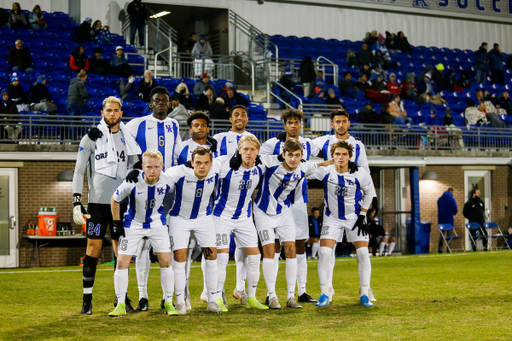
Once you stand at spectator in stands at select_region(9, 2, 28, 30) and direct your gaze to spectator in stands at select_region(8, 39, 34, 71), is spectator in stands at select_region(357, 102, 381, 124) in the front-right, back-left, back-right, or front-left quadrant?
front-left

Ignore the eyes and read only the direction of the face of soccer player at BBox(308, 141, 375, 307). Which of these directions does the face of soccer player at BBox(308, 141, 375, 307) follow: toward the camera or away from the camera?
toward the camera

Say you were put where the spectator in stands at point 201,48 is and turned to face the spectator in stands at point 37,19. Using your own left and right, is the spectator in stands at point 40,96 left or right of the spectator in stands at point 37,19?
left

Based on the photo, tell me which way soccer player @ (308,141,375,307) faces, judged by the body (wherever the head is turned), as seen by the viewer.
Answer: toward the camera

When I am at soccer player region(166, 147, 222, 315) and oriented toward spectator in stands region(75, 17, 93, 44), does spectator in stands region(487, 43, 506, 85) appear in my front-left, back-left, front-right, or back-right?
front-right

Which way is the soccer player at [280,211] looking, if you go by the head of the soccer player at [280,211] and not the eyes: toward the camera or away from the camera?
toward the camera

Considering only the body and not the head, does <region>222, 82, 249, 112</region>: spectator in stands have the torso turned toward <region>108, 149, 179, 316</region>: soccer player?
yes

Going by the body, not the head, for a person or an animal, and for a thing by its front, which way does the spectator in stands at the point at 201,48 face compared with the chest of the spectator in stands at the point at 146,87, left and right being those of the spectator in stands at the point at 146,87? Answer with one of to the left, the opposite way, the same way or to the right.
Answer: the same way

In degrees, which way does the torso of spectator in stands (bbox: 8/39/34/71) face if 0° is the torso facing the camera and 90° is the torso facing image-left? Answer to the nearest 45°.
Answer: approximately 0°

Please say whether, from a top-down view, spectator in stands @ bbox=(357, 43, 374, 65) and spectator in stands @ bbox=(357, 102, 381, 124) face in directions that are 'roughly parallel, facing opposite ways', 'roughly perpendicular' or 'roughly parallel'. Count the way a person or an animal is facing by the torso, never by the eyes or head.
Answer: roughly parallel

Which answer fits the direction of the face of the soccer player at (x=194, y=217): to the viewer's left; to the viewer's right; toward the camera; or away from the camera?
toward the camera

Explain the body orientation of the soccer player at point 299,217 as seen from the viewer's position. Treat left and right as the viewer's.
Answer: facing the viewer

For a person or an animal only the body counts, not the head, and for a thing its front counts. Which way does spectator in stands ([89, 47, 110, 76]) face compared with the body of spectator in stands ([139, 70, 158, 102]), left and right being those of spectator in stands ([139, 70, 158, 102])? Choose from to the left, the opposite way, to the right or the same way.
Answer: the same way

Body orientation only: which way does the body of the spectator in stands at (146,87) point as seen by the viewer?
toward the camera

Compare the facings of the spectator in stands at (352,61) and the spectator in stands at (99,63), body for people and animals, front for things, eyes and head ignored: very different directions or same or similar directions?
same or similar directions

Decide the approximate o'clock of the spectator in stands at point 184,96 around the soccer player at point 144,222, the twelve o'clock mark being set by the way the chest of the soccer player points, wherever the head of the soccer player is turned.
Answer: The spectator in stands is roughly at 6 o'clock from the soccer player.

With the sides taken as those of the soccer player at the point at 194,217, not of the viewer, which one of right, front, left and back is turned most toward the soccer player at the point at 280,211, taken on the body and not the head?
left

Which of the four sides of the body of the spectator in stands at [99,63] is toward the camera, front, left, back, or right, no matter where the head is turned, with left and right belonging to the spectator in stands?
front
